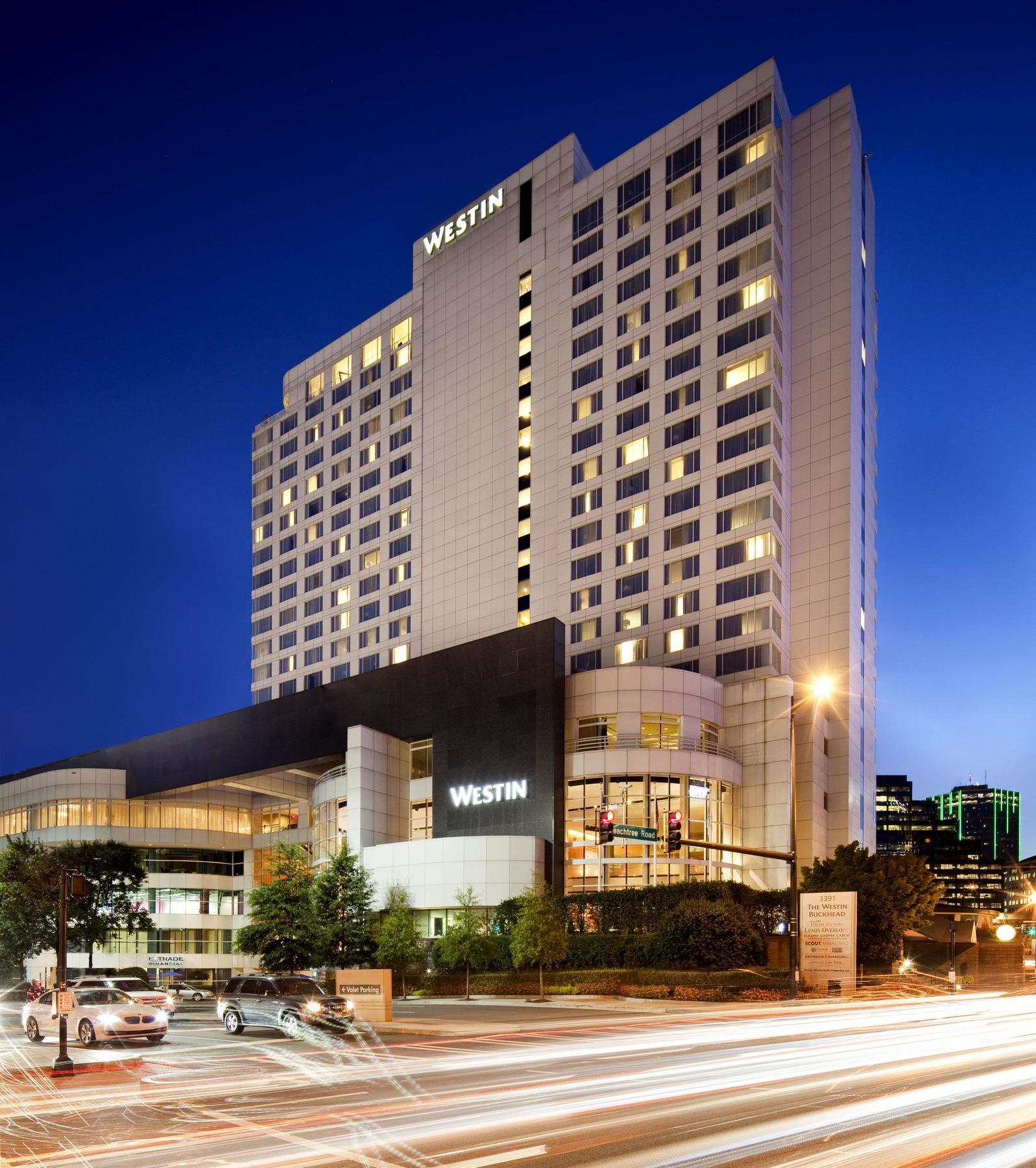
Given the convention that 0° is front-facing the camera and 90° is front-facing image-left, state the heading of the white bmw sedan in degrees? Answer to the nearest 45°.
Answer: approximately 315°

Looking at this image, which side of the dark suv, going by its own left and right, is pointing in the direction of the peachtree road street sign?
left

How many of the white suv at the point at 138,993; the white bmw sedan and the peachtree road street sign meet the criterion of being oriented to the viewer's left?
0

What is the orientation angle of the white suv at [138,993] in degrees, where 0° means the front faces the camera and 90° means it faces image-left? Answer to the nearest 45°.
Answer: approximately 315°

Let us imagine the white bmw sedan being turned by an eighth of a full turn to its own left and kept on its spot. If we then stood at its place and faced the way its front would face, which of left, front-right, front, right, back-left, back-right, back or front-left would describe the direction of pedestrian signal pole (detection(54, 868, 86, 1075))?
right

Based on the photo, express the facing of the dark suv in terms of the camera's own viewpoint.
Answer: facing the viewer and to the right of the viewer

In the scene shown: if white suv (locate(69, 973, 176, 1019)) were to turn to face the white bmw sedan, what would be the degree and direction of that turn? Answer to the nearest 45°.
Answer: approximately 45° to its right

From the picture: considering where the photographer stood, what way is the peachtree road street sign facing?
facing the viewer

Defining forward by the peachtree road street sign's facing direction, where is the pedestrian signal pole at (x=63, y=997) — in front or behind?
in front

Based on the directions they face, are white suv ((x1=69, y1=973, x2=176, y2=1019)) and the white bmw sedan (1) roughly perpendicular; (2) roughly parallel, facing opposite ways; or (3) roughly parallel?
roughly parallel

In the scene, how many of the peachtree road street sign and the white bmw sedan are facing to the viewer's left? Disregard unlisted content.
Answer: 0
